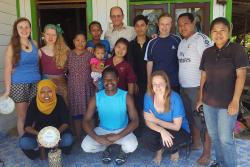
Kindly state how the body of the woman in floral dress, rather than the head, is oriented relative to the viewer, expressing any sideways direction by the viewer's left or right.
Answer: facing the viewer

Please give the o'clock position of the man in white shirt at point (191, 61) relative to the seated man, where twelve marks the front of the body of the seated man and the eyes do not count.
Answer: The man in white shirt is roughly at 9 o'clock from the seated man.

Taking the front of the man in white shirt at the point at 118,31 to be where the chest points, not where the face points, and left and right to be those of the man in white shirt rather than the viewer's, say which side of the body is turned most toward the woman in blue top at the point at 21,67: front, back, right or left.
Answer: right

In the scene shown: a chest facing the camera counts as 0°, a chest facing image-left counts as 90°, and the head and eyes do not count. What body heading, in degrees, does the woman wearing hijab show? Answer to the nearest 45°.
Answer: approximately 0°

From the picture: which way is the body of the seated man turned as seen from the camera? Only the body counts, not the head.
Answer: toward the camera

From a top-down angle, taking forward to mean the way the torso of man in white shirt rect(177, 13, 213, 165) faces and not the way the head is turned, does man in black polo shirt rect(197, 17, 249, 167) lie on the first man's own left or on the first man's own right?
on the first man's own left

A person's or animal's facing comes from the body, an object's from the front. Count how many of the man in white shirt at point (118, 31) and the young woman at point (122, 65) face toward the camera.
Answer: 2

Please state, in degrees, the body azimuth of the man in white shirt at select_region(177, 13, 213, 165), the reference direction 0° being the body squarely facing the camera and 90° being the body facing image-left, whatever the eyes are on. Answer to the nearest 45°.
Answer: approximately 45°

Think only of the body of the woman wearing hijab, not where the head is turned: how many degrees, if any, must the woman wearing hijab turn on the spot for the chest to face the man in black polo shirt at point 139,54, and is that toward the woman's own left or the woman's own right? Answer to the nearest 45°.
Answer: approximately 90° to the woman's own left
